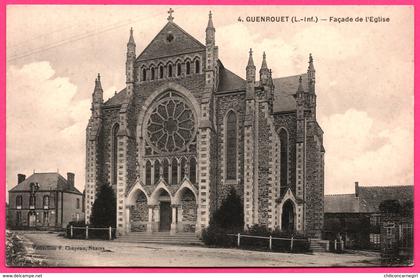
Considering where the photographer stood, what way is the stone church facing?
facing the viewer and to the left of the viewer
